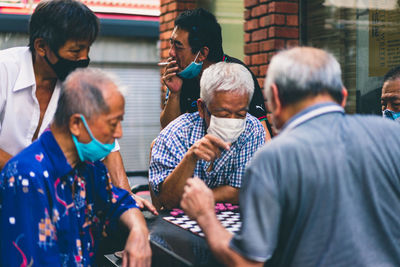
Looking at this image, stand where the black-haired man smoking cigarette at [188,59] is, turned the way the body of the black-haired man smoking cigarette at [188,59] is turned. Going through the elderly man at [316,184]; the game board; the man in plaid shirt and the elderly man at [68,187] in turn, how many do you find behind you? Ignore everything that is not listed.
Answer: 0

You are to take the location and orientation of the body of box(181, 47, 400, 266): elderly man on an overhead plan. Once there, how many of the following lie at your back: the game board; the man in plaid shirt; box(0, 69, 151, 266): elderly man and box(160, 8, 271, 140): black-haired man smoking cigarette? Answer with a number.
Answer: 0

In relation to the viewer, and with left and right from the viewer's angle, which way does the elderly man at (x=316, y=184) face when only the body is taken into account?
facing away from the viewer and to the left of the viewer

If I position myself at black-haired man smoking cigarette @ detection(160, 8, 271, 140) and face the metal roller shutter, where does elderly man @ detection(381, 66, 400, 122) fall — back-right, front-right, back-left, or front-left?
back-right

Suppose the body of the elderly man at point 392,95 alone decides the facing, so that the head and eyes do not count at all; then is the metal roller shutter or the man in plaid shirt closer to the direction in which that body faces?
the man in plaid shirt

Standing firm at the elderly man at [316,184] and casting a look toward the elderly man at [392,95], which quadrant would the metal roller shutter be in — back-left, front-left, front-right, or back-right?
front-left

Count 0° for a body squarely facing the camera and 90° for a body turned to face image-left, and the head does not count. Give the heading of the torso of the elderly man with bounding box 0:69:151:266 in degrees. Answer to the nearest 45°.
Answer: approximately 315°

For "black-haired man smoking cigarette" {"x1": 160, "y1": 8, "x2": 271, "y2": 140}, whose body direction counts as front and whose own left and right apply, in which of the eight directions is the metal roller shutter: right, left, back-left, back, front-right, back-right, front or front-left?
back-right

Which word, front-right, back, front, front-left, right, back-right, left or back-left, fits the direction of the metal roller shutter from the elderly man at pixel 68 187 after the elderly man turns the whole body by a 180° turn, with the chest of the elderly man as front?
front-right

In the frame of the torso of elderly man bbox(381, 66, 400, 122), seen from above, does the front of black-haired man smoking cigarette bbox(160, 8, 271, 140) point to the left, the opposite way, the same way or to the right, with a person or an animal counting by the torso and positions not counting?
the same way

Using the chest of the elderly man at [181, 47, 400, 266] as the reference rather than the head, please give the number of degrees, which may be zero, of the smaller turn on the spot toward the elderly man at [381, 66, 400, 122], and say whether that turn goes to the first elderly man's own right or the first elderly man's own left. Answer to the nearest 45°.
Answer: approximately 45° to the first elderly man's own right

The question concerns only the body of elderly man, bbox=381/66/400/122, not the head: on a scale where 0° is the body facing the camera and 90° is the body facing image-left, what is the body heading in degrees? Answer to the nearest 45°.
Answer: approximately 45°

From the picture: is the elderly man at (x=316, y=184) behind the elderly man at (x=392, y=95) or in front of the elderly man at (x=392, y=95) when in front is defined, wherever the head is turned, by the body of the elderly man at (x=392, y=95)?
in front

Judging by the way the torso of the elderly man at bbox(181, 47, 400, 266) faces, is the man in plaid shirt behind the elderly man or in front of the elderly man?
in front

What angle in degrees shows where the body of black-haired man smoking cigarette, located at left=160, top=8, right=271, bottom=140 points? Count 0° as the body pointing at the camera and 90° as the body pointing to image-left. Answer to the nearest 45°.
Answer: approximately 45°

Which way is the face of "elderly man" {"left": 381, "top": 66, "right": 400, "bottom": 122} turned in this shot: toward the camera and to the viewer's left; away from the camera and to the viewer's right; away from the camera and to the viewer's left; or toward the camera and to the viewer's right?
toward the camera and to the viewer's left

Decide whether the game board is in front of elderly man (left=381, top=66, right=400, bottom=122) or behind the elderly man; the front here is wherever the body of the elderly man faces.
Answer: in front

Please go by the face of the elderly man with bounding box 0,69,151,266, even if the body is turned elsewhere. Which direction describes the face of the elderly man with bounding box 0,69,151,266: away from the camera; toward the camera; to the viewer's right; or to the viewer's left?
to the viewer's right

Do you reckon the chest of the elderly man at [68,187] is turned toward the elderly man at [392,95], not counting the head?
no
